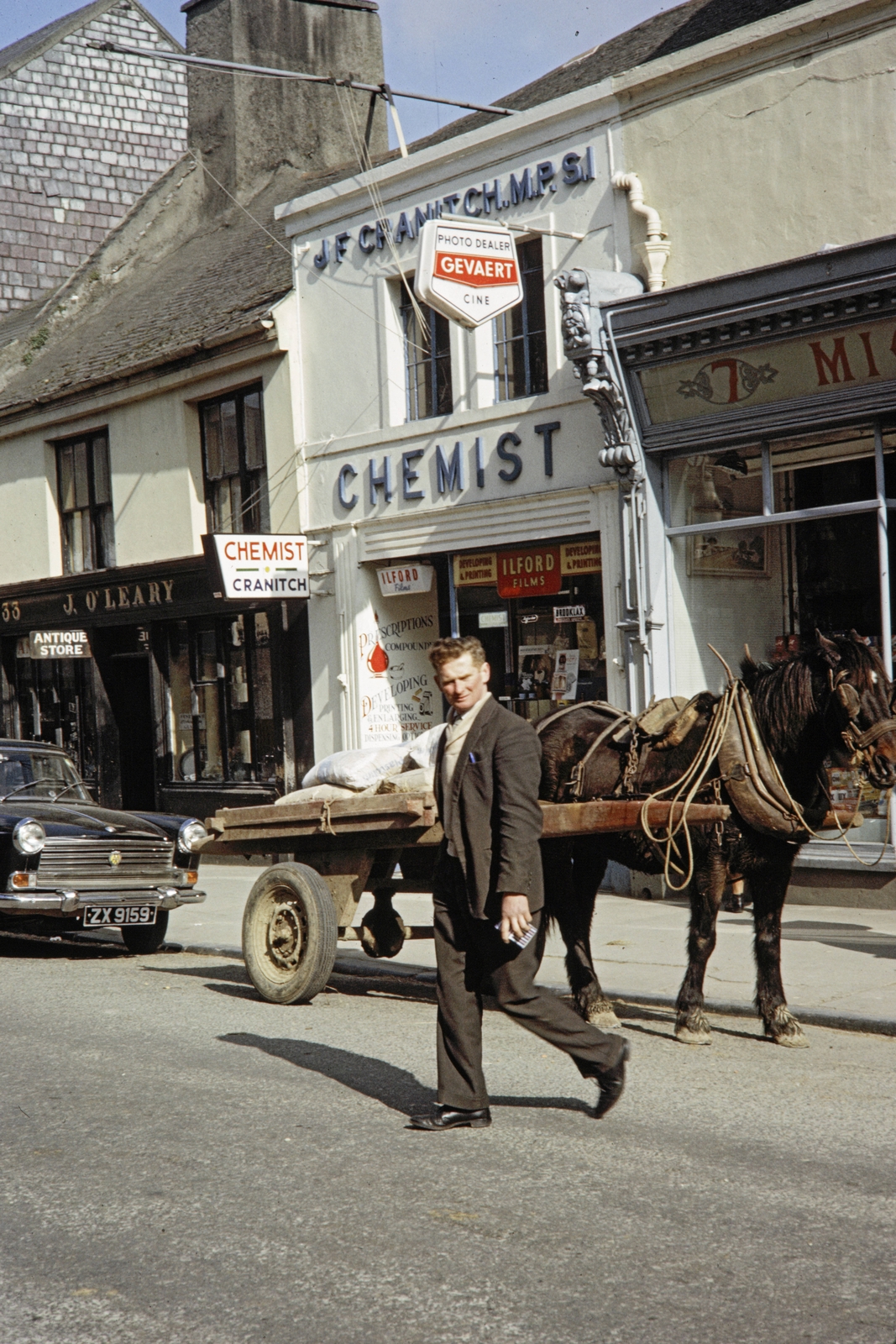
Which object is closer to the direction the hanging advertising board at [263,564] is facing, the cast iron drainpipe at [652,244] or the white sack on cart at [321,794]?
the white sack on cart

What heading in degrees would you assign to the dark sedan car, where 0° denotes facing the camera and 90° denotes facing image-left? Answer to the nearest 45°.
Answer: approximately 315°

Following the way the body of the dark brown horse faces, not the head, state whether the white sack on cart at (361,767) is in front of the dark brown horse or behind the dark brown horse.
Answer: behind

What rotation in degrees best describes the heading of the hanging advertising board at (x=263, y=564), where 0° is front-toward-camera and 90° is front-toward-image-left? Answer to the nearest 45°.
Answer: approximately 0°

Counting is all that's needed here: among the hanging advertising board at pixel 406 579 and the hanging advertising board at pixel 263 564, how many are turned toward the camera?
2
